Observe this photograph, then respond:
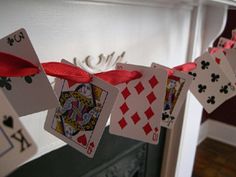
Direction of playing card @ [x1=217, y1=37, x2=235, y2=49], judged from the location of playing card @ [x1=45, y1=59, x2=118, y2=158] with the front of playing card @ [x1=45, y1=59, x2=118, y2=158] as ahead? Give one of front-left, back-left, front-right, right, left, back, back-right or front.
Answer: back-left
